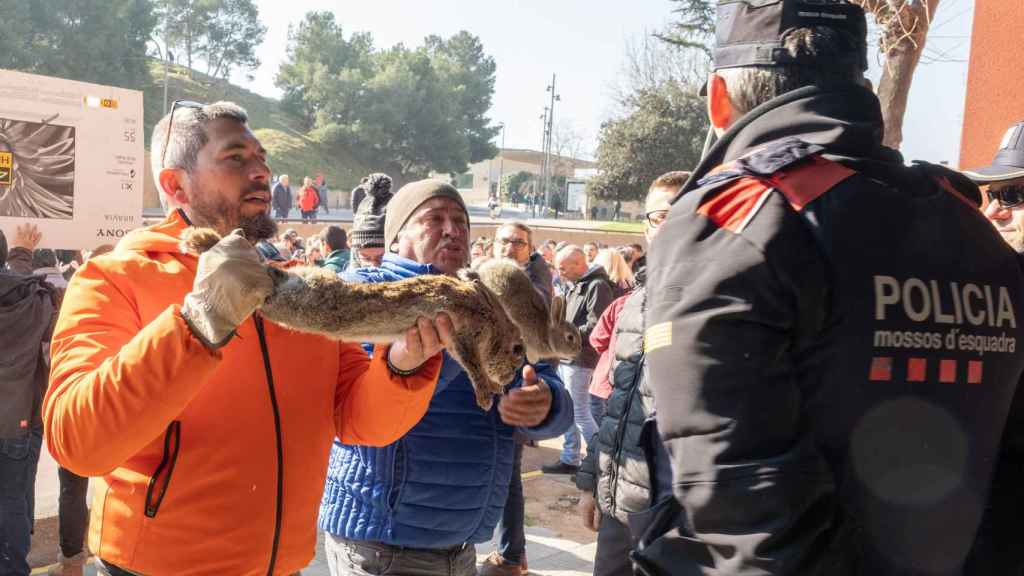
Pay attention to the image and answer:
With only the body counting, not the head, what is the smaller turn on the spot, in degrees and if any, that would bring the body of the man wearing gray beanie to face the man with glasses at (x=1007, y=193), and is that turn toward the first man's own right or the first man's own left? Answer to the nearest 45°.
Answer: approximately 45° to the first man's own left

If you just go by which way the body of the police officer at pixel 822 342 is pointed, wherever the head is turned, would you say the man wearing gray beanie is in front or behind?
in front

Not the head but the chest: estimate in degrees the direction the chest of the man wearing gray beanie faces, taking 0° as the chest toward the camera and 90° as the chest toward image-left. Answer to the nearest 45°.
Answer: approximately 315°

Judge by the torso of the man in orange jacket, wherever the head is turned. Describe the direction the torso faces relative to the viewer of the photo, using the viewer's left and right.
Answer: facing the viewer and to the right of the viewer

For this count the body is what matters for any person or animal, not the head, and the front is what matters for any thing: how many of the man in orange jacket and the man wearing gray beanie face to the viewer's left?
0

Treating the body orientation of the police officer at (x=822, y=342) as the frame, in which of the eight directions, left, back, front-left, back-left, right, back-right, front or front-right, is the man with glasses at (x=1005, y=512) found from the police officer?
right

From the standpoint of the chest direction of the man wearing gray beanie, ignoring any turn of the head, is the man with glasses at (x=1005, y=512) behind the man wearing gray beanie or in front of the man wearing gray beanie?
in front

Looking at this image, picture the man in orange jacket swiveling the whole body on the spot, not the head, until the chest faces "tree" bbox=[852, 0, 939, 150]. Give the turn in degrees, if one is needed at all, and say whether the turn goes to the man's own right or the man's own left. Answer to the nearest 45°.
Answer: approximately 90° to the man's own left

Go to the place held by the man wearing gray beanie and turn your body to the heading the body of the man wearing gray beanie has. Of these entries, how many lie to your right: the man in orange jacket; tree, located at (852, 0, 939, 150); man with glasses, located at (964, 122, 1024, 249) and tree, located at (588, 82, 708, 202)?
1

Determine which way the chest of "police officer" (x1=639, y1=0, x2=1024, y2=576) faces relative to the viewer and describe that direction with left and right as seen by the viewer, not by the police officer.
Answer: facing away from the viewer and to the left of the viewer

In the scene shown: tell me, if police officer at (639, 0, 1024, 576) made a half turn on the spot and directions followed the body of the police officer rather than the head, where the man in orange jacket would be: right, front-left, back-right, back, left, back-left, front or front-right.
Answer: back-right

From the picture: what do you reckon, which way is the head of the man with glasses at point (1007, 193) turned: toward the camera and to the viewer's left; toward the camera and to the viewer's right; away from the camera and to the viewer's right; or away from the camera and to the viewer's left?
toward the camera and to the viewer's left
